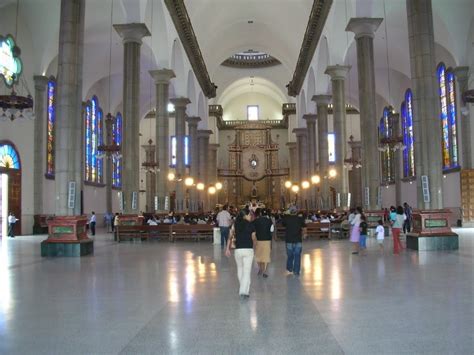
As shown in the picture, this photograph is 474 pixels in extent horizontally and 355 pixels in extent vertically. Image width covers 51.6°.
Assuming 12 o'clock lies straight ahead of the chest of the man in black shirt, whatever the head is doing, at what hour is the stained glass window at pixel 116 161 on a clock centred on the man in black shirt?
The stained glass window is roughly at 11 o'clock from the man in black shirt.

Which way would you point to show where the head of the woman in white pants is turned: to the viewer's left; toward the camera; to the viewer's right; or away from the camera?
away from the camera

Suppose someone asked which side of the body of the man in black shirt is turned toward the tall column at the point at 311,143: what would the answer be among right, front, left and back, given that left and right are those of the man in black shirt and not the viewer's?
front

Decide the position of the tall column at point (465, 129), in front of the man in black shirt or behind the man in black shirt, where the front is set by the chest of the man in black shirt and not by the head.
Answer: in front

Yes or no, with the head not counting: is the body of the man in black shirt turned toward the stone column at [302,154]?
yes

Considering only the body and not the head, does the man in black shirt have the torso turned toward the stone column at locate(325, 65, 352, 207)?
yes

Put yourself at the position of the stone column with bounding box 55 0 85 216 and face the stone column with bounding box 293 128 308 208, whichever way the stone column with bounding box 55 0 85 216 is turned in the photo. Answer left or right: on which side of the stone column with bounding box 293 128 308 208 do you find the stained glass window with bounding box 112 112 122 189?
left

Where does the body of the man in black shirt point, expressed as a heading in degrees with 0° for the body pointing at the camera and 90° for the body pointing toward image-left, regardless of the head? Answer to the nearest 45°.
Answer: approximately 180°

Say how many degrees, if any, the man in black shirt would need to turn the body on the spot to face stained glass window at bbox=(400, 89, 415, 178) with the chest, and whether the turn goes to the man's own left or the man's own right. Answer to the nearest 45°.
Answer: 0° — they already face it

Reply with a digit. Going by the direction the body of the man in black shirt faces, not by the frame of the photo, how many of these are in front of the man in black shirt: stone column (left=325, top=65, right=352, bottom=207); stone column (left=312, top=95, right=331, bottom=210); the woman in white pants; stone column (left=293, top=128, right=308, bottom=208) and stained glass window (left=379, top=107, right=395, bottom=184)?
4

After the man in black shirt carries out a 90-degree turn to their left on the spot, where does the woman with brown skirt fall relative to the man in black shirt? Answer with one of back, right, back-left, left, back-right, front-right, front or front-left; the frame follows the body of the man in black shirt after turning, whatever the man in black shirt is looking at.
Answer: front-left

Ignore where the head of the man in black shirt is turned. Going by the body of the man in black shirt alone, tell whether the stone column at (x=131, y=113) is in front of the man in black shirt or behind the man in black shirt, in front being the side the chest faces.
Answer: in front

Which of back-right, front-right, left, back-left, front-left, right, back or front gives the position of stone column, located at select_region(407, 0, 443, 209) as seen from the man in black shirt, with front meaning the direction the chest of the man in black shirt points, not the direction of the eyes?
front-right

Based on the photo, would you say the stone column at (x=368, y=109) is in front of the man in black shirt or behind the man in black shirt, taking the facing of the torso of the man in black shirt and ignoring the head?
in front
